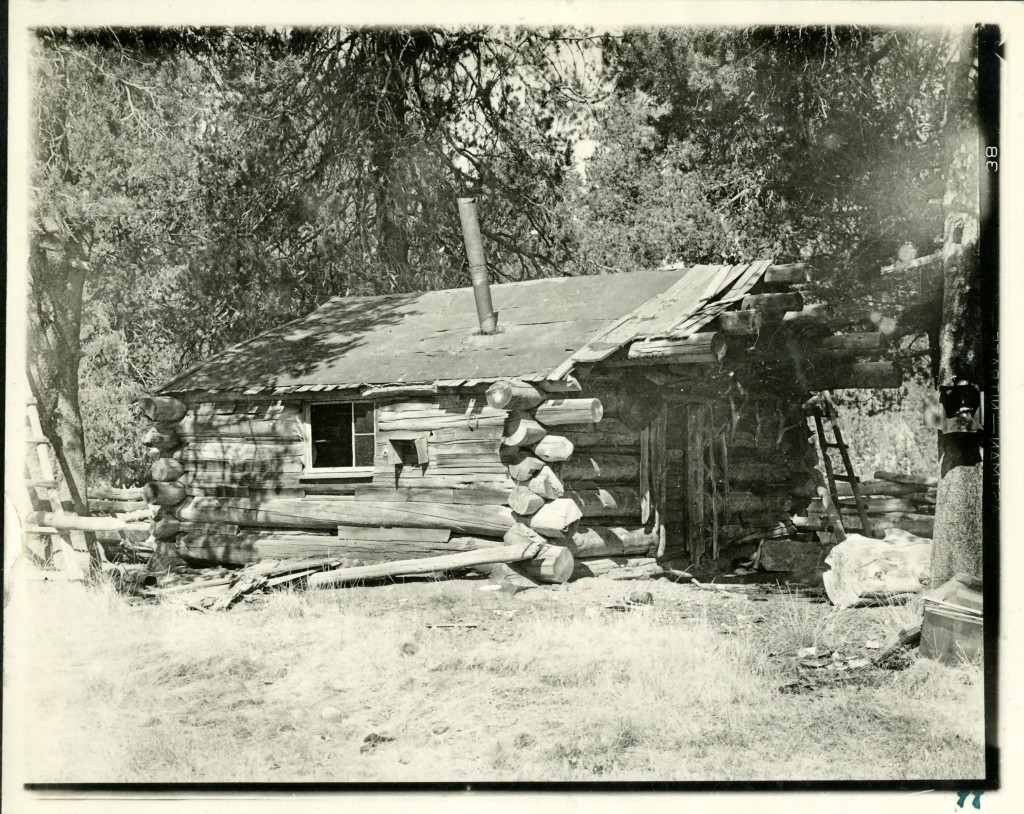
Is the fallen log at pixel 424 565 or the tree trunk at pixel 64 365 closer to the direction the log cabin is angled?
the fallen log

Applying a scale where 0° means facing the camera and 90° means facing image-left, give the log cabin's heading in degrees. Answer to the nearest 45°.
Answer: approximately 315°

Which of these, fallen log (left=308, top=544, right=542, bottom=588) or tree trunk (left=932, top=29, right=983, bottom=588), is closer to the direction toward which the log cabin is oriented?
the tree trunk

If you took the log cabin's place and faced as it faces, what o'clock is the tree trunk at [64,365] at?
The tree trunk is roughly at 5 o'clock from the log cabin.

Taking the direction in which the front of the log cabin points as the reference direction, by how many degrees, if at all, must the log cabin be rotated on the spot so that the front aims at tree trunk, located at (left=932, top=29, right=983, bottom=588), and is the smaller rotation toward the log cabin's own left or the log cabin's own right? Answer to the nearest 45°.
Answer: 0° — it already faces it
